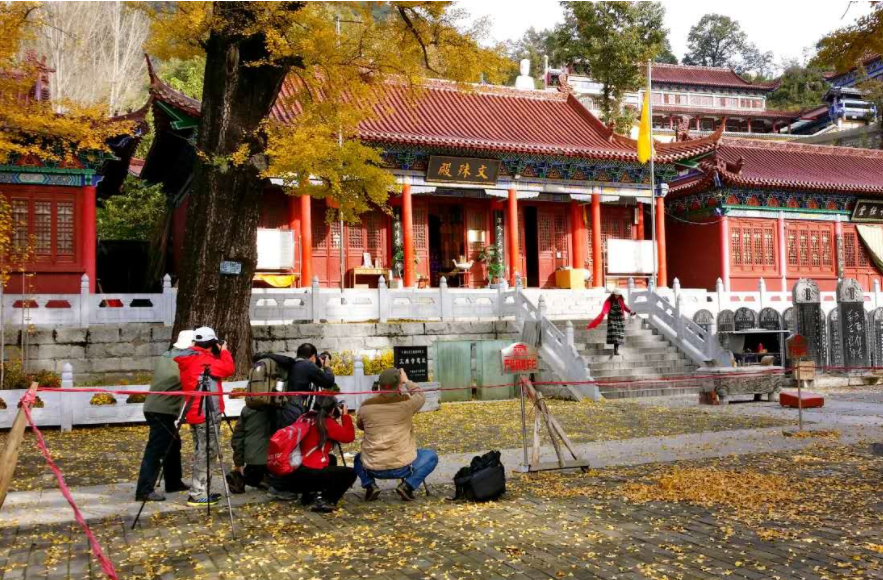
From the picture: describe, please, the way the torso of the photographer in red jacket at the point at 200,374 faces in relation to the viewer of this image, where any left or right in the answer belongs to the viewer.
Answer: facing away from the viewer and to the right of the viewer

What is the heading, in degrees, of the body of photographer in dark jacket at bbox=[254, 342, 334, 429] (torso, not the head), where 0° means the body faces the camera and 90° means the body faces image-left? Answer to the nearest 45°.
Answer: approximately 225°

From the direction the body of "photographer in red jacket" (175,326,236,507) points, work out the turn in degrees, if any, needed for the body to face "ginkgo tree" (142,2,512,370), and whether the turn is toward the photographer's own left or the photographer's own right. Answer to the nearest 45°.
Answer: approximately 45° to the photographer's own left

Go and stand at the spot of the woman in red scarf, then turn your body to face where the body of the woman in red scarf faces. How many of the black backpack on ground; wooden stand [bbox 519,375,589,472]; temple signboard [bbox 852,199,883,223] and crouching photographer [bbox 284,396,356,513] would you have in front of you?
3

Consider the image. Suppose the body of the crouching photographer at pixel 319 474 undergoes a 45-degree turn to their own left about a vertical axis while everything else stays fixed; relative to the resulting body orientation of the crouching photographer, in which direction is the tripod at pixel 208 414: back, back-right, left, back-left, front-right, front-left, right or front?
left

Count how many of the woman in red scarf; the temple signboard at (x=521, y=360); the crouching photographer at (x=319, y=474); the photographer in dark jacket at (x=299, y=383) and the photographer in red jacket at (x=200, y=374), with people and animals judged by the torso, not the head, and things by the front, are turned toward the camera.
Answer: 2

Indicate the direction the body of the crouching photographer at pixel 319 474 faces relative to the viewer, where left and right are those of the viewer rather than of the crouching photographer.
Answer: facing away from the viewer and to the right of the viewer

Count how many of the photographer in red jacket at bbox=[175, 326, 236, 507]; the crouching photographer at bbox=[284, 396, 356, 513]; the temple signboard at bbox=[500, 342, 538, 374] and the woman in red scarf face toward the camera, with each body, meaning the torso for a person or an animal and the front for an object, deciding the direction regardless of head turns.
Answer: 2
